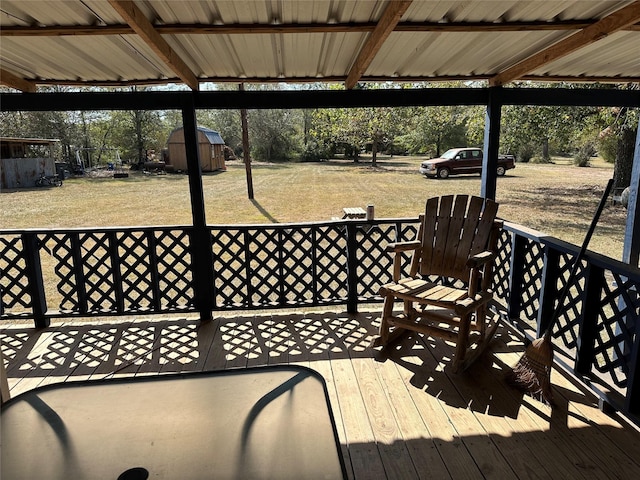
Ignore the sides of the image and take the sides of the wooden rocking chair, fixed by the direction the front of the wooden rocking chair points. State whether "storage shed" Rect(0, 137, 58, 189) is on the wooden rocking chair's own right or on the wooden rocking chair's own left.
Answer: on the wooden rocking chair's own right

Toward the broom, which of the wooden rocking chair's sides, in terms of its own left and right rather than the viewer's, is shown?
left

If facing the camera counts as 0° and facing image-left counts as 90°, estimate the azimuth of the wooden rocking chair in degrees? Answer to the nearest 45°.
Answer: approximately 45°

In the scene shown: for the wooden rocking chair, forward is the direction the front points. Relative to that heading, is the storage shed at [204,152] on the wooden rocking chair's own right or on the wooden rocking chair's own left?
on the wooden rocking chair's own right

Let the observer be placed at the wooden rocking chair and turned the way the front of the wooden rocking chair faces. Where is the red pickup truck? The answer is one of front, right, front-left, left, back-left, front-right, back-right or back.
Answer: back-right
